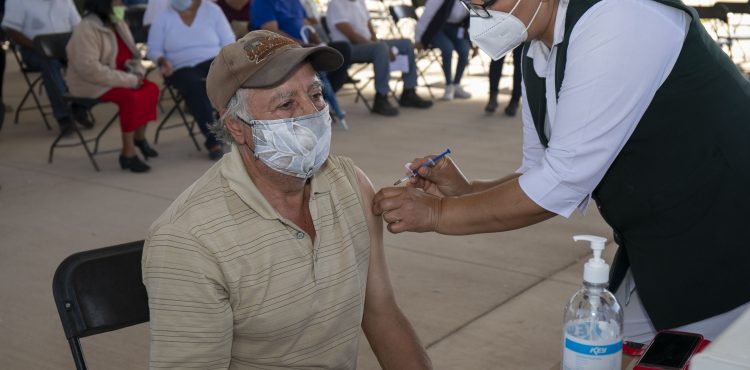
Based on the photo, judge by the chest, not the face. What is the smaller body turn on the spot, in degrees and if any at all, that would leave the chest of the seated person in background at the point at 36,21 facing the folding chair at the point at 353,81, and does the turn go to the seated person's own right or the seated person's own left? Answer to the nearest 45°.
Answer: approximately 45° to the seated person's own left

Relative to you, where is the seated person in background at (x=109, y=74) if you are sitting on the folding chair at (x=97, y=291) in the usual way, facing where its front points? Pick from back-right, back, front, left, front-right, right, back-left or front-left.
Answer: back-left

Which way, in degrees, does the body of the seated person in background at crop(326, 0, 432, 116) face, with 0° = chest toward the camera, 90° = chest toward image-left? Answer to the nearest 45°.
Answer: approximately 315°

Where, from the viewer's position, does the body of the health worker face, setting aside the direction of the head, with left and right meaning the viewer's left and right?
facing to the left of the viewer

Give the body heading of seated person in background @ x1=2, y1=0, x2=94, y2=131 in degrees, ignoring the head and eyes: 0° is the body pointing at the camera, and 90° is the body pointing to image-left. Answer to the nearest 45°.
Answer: approximately 315°

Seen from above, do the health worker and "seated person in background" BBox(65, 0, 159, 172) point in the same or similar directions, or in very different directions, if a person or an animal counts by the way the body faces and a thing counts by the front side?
very different directions

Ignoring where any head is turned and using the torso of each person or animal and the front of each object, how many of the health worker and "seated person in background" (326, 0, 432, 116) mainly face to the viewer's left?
1

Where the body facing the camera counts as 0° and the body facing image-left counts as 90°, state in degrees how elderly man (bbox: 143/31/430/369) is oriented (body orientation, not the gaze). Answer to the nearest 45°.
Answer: approximately 315°

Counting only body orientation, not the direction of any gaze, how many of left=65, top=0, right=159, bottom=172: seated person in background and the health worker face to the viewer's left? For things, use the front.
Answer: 1
